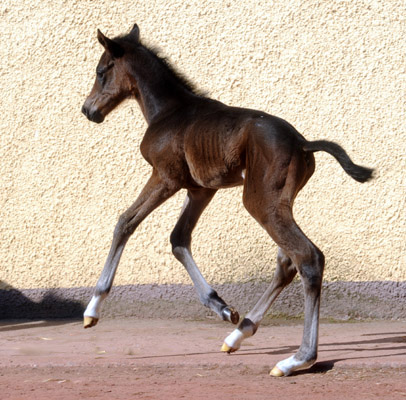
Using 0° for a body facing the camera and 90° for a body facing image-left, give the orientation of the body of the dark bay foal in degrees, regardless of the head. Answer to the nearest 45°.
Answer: approximately 90°
